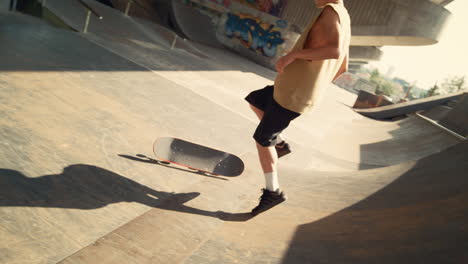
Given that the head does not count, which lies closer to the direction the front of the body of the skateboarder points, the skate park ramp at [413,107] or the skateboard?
the skateboard

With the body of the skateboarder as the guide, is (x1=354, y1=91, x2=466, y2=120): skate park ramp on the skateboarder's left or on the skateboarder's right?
on the skateboarder's right

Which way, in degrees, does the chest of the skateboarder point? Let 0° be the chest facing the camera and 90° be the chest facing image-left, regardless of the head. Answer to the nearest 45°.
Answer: approximately 90°
